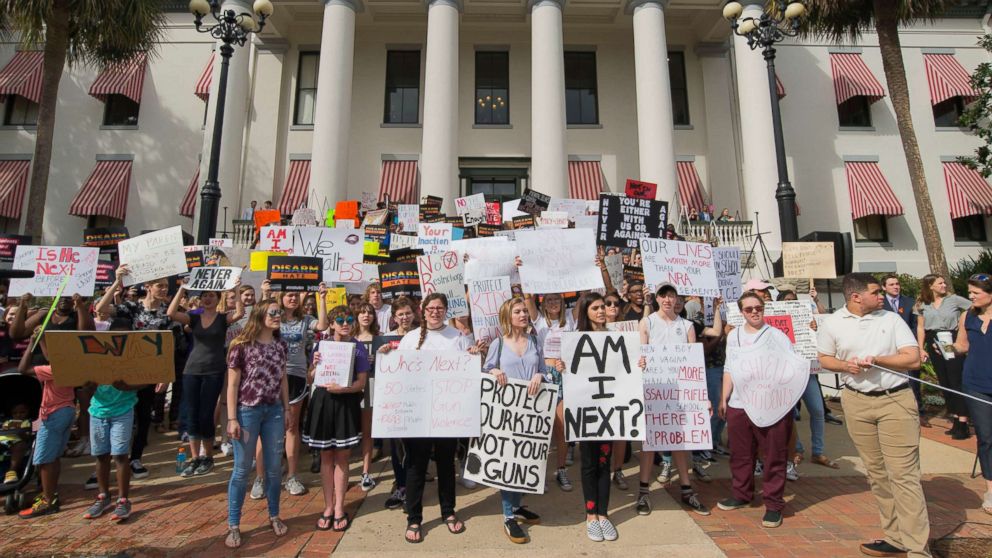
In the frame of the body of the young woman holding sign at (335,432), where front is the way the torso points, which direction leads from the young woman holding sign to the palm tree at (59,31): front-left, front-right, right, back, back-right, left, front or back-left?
back-right

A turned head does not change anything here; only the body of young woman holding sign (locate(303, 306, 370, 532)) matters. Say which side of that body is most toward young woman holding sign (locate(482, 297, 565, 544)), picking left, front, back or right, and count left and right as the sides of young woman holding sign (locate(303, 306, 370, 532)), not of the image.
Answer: left

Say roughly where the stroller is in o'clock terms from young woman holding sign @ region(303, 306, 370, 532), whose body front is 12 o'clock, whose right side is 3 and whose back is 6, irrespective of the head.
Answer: The stroller is roughly at 4 o'clock from the young woman holding sign.

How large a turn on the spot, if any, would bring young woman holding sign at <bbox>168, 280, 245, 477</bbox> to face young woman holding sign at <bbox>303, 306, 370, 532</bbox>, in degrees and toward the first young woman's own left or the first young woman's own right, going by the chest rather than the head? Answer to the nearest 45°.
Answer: approximately 45° to the first young woman's own left

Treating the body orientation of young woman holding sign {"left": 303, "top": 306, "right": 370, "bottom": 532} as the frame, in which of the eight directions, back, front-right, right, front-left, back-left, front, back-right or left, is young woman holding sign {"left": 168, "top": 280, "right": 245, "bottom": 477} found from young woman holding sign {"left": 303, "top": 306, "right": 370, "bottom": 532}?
back-right

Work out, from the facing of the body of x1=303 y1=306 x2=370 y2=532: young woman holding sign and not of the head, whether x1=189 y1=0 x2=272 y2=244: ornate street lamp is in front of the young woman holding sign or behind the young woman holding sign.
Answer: behind

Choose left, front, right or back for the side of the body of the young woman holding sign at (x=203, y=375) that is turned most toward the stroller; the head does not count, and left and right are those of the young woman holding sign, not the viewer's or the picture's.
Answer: right
